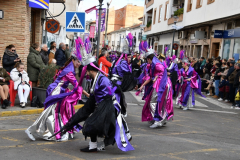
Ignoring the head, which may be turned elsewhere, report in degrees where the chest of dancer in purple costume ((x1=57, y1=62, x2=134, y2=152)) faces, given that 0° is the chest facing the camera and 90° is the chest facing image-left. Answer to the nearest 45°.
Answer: approximately 90°

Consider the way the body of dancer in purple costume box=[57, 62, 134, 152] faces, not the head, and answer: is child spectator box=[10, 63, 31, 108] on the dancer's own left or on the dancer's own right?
on the dancer's own right

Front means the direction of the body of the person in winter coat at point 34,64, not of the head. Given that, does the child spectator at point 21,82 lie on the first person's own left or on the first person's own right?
on the first person's own right

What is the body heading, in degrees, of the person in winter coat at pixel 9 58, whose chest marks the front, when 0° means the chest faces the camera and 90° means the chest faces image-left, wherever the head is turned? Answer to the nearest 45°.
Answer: approximately 315°
